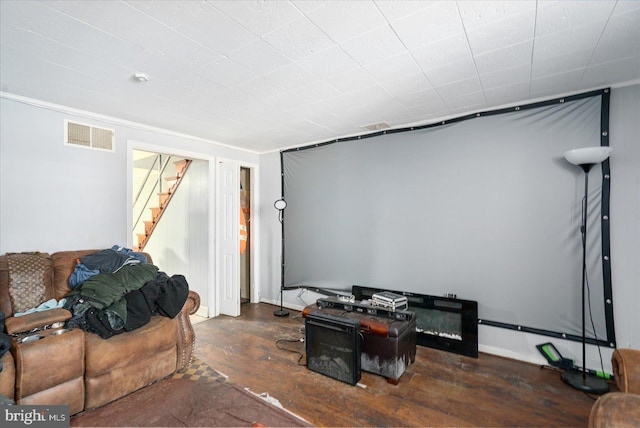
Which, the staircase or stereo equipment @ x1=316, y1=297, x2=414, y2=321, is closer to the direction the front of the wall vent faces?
the stereo equipment

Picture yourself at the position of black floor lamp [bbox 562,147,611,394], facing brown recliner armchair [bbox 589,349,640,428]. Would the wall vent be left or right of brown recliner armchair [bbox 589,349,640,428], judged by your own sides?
right

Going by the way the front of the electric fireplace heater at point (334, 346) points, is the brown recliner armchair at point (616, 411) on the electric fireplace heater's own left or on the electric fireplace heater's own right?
on the electric fireplace heater's own left

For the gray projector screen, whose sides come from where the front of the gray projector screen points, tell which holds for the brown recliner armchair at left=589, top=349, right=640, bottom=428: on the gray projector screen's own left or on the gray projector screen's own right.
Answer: on the gray projector screen's own left

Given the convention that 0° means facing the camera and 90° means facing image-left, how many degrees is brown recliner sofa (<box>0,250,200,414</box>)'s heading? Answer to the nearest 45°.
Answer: approximately 315°

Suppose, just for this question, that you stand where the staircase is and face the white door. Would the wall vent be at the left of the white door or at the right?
right
